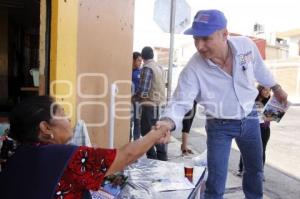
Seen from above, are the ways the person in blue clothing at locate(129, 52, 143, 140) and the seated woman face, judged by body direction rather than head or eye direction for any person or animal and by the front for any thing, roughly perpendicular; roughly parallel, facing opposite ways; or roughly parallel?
roughly perpendicular

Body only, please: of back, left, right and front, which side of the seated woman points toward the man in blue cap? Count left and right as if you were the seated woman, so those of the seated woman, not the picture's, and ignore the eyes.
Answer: front

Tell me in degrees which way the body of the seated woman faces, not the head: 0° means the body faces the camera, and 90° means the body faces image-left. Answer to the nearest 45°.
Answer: approximately 225°

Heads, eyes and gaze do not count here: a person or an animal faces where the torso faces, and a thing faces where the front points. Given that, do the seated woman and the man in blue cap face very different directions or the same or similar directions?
very different directions

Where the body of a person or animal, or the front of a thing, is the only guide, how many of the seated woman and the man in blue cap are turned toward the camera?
1

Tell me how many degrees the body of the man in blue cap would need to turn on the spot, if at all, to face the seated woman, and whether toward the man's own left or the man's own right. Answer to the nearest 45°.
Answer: approximately 45° to the man's own right

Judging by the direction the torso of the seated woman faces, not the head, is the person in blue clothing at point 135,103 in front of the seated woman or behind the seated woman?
in front

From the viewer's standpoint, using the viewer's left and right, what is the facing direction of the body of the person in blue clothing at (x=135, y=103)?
facing the viewer and to the right of the viewer
